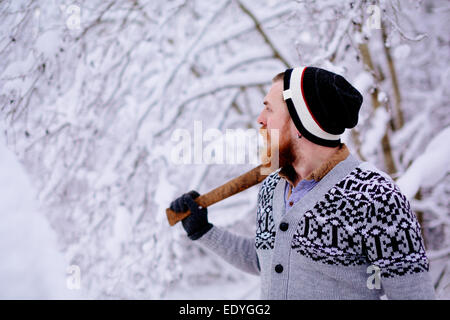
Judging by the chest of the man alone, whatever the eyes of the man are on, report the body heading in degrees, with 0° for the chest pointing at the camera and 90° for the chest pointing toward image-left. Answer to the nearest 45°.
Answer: approximately 45°

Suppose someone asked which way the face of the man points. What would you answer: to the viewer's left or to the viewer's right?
to the viewer's left
